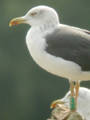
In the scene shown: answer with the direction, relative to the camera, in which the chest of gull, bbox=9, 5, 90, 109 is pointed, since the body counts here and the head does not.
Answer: to the viewer's left
